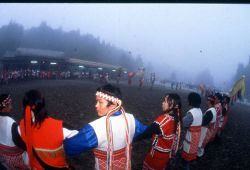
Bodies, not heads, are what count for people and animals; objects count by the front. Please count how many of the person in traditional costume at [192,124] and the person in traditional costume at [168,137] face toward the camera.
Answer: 0

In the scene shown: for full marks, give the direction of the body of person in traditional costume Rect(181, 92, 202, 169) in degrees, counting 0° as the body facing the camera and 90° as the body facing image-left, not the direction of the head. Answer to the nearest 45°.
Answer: approximately 135°

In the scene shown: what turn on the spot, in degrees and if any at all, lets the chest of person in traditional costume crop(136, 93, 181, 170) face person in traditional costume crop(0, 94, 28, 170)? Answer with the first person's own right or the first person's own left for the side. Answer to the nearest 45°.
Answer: approximately 90° to the first person's own left

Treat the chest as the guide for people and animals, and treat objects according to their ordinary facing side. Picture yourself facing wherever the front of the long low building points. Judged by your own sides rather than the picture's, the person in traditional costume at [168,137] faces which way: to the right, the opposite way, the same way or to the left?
the opposite way

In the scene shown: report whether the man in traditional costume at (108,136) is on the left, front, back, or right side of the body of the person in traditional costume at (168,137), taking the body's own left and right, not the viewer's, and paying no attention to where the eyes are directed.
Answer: left

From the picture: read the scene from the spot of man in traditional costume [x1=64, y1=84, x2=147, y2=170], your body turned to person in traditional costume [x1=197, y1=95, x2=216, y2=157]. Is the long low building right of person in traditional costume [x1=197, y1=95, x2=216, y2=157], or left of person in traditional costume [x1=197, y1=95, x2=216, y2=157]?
left

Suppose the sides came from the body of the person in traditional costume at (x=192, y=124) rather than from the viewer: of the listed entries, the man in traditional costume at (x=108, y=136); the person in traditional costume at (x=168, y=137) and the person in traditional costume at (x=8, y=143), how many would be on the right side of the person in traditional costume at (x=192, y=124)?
0

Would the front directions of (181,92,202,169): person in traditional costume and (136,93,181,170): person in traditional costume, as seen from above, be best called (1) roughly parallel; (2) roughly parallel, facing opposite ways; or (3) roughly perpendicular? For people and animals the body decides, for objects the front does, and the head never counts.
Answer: roughly parallel

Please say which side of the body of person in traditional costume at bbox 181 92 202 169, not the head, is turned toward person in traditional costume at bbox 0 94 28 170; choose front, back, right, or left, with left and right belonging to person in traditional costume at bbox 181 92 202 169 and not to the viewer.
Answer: left

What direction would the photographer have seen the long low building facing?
facing the viewer and to the right of the viewer

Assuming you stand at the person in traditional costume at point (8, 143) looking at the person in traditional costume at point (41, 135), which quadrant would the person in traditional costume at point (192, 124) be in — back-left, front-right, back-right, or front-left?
front-left

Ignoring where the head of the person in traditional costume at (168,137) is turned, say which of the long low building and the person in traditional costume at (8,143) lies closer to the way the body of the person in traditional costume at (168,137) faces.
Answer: the long low building

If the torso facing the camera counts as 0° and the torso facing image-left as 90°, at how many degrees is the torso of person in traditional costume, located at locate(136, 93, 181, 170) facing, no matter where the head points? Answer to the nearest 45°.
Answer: approximately 135°

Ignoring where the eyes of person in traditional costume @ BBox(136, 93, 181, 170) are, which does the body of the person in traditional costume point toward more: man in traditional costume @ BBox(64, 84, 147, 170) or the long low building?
the long low building

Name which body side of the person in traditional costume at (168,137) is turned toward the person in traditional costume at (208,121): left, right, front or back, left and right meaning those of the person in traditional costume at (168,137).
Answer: right

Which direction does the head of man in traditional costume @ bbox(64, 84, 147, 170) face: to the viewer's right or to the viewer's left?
to the viewer's left
